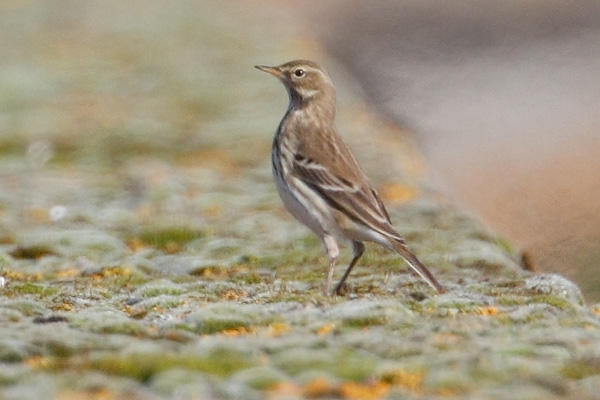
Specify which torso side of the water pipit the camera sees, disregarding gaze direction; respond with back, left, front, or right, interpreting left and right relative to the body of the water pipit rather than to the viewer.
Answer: left
